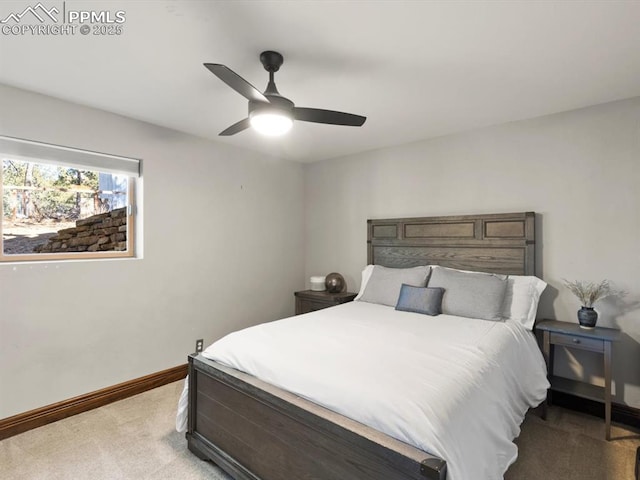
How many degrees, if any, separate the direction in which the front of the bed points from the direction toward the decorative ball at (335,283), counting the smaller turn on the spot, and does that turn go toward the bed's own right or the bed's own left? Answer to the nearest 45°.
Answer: approximately 135° to the bed's own right

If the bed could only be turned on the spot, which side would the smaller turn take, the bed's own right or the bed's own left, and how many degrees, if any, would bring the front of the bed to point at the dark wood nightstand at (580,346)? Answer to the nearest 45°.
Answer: approximately 180°

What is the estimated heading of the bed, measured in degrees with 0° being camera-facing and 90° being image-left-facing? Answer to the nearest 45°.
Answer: approximately 45°

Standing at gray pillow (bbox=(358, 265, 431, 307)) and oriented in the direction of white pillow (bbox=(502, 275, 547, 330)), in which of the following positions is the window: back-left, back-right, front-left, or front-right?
back-right

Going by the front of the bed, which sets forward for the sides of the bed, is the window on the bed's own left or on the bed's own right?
on the bed's own right

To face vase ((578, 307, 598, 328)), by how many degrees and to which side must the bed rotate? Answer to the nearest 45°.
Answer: approximately 180°

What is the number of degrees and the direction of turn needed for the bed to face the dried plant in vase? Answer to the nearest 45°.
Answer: approximately 180°

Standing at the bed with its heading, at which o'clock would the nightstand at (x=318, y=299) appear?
The nightstand is roughly at 4 o'clock from the bed.

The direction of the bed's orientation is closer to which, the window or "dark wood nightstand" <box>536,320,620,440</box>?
the window
